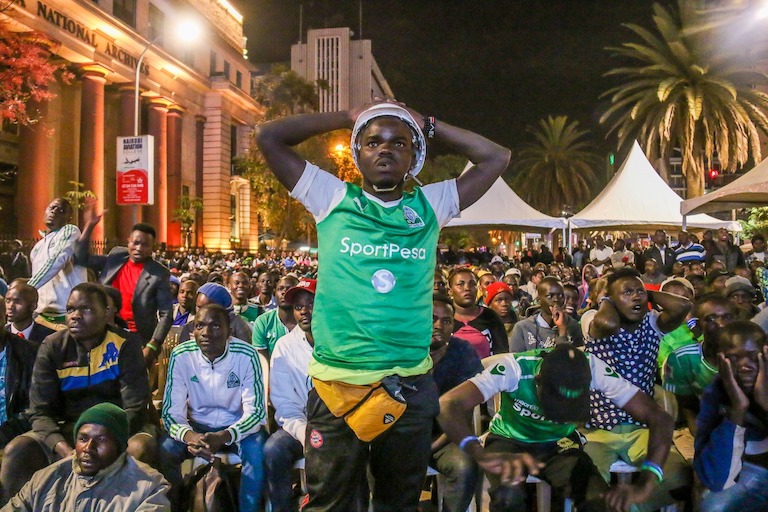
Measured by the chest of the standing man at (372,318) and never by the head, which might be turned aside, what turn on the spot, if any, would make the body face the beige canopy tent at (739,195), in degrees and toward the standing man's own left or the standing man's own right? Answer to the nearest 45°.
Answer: approximately 135° to the standing man's own left

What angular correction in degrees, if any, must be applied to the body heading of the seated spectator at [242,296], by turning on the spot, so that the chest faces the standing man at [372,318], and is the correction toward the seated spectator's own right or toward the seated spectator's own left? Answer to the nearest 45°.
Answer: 0° — they already face them

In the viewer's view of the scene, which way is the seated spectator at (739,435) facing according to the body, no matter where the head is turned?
toward the camera

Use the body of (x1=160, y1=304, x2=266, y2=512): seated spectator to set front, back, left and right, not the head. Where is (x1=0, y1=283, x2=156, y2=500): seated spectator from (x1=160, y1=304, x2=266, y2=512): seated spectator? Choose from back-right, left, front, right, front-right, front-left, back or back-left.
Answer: right

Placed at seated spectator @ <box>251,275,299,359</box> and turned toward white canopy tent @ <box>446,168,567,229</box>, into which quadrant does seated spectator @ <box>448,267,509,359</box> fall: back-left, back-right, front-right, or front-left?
front-right

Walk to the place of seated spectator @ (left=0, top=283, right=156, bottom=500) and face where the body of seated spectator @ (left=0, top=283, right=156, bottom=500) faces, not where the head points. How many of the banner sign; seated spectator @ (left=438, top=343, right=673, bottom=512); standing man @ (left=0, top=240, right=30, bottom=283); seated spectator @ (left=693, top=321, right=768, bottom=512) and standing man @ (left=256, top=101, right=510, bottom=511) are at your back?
2

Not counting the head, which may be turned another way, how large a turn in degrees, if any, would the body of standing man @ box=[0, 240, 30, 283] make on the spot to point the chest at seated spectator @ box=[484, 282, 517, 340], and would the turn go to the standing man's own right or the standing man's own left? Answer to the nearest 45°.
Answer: approximately 45° to the standing man's own left

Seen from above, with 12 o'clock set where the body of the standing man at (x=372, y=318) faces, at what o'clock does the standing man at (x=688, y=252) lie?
the standing man at (x=688, y=252) is roughly at 7 o'clock from the standing man at (x=372, y=318).

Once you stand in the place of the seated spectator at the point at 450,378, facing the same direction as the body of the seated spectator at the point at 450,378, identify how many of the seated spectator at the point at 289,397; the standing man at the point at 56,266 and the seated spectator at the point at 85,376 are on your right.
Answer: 3

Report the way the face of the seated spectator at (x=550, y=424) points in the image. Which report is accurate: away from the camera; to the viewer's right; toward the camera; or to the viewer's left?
toward the camera

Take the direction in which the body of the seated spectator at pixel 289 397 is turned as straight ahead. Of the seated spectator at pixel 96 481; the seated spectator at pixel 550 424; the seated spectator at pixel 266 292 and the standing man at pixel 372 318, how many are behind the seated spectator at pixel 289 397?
1

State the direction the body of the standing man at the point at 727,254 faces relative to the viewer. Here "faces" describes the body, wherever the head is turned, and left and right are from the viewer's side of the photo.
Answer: facing the viewer

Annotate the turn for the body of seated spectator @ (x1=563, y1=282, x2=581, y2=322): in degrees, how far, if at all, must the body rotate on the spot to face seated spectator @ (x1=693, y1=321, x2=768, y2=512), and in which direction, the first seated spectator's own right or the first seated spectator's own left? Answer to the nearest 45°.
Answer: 0° — they already face them

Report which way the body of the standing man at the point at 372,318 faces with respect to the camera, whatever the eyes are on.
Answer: toward the camera

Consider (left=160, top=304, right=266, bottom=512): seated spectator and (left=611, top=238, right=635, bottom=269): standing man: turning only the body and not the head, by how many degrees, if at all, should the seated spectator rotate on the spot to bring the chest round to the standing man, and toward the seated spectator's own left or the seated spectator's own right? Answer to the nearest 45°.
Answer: approximately 135° to the seated spectator's own left

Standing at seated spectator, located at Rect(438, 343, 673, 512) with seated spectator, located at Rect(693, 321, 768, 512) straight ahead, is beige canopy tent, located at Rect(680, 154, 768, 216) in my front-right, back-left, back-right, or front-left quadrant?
front-left

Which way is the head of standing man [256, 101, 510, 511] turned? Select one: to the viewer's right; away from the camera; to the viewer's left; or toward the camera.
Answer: toward the camera

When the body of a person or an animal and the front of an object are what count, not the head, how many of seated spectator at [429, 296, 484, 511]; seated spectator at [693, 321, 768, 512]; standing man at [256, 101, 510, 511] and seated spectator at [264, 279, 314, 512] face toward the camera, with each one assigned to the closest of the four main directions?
4

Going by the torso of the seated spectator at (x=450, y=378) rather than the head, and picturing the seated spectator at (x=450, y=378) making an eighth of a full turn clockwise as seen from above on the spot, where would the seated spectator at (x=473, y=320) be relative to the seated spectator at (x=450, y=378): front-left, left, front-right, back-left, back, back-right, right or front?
back-right

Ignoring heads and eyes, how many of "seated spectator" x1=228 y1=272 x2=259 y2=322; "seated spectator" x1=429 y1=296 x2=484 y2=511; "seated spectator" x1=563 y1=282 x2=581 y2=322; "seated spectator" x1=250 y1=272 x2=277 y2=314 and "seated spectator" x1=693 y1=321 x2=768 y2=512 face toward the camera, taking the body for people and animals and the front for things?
5

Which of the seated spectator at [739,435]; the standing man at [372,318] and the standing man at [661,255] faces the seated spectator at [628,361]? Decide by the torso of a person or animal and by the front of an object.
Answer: the standing man at [661,255]
